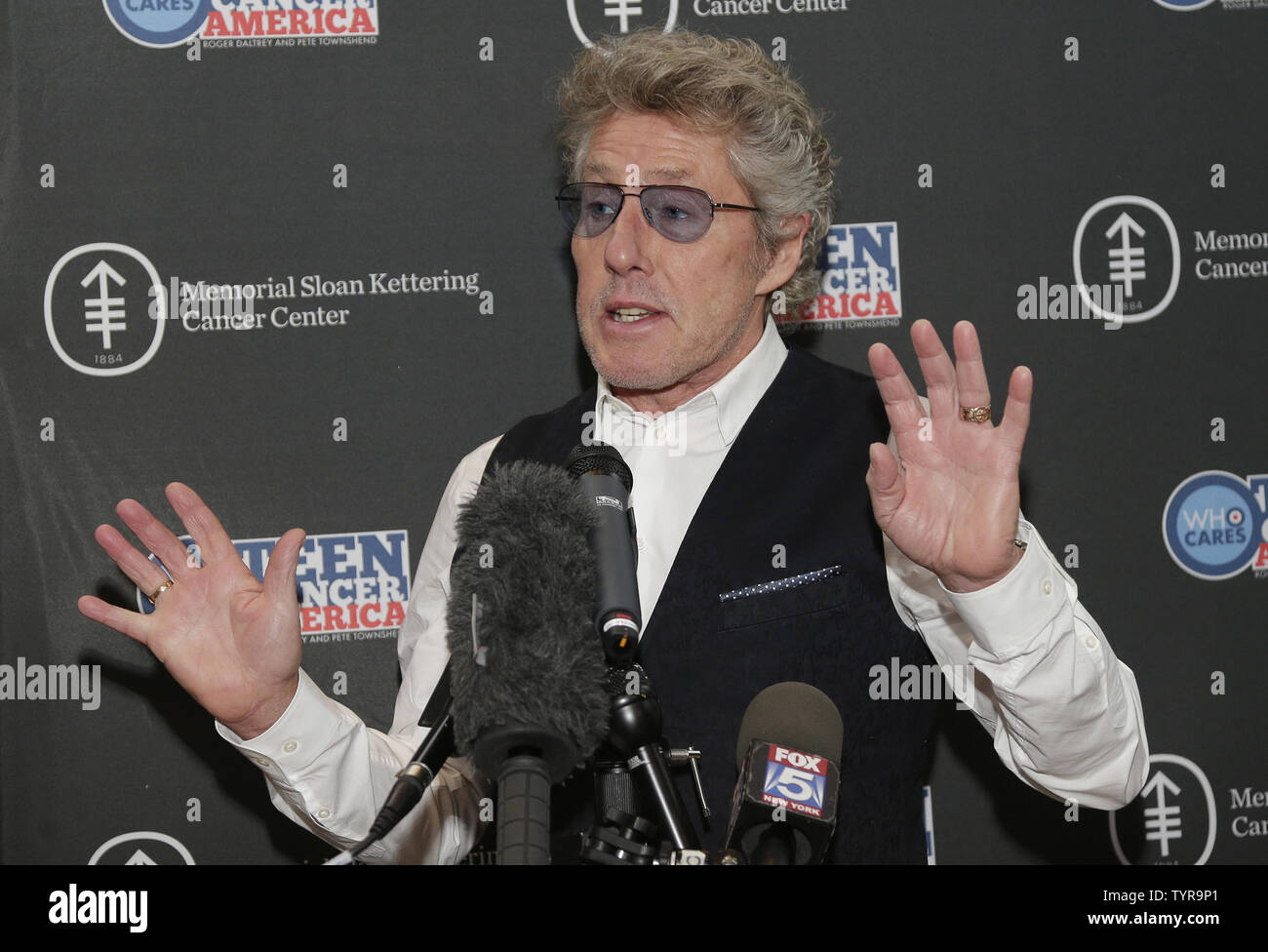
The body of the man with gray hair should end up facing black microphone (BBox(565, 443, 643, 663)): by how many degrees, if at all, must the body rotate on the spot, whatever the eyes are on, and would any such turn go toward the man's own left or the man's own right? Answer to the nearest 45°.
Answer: approximately 45° to the man's own left

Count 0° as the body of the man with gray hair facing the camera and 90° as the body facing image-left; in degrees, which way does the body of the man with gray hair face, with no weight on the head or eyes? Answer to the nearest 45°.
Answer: approximately 45°

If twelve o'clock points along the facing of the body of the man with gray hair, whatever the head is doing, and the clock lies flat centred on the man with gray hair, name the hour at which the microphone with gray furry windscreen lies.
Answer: The microphone with gray furry windscreen is roughly at 11 o'clock from the man with gray hair.
